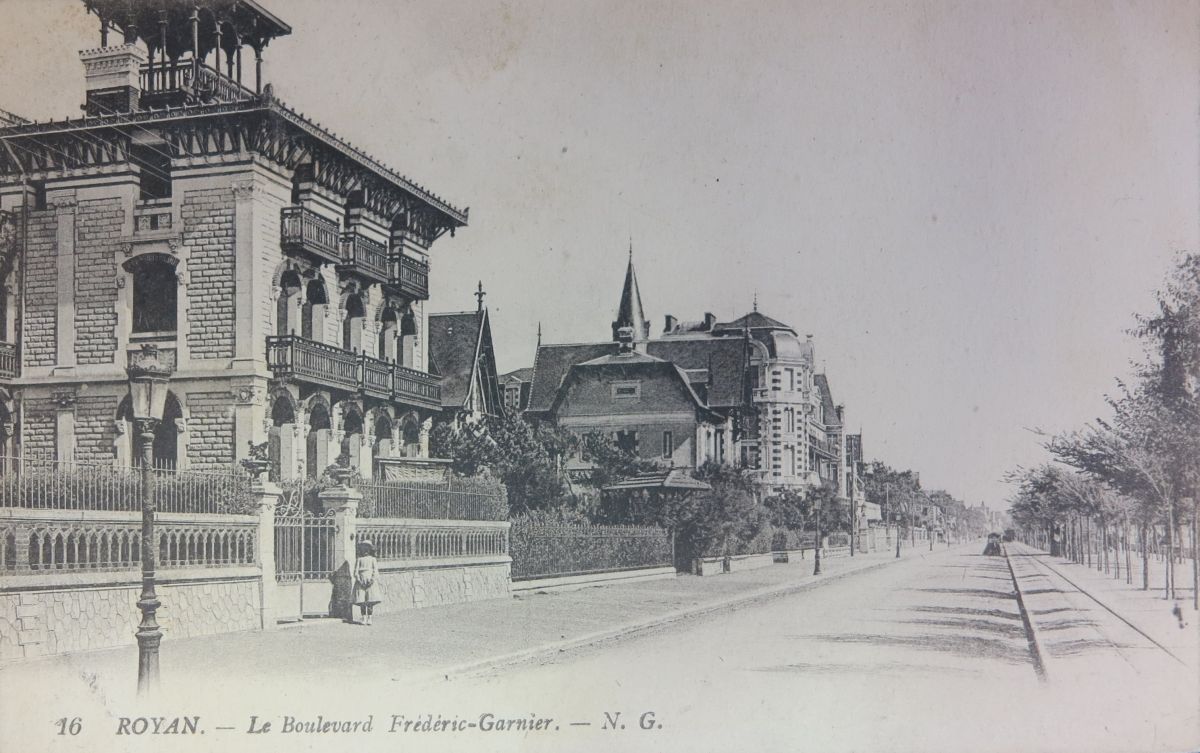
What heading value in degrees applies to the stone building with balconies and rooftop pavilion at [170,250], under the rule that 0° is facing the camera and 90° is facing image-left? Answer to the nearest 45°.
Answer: approximately 315°

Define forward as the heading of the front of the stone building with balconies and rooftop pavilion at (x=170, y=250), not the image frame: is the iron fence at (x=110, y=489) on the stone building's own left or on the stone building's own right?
on the stone building's own right

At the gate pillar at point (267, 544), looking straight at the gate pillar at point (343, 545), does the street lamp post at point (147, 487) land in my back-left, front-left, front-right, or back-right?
back-right

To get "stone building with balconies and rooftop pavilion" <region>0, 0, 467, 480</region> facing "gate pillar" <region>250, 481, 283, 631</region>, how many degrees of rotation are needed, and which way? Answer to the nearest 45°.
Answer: approximately 45° to its right

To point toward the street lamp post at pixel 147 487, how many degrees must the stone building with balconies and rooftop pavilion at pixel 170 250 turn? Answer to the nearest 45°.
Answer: approximately 45° to its right

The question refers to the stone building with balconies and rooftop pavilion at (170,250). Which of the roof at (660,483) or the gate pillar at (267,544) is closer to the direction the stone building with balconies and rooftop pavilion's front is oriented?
the gate pillar
